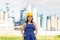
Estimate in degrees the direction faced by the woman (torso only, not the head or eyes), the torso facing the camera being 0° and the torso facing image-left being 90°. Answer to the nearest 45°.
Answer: approximately 0°
